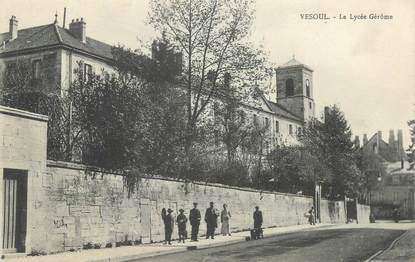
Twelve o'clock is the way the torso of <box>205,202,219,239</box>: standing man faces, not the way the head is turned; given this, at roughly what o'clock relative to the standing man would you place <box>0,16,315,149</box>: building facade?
The building facade is roughly at 5 o'clock from the standing man.

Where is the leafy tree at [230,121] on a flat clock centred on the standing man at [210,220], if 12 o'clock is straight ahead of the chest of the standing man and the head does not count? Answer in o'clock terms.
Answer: The leafy tree is roughly at 6 o'clock from the standing man.

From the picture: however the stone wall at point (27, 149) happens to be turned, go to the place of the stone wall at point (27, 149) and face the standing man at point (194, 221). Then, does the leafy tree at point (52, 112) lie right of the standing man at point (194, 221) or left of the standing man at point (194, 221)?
left

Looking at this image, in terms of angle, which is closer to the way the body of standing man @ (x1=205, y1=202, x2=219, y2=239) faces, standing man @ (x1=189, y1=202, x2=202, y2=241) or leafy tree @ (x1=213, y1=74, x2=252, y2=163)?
the standing man

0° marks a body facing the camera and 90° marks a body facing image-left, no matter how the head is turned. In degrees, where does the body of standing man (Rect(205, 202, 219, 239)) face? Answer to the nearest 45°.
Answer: approximately 0°

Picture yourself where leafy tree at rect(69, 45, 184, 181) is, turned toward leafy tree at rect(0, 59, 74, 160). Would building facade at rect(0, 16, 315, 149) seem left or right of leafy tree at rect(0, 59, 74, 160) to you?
right
